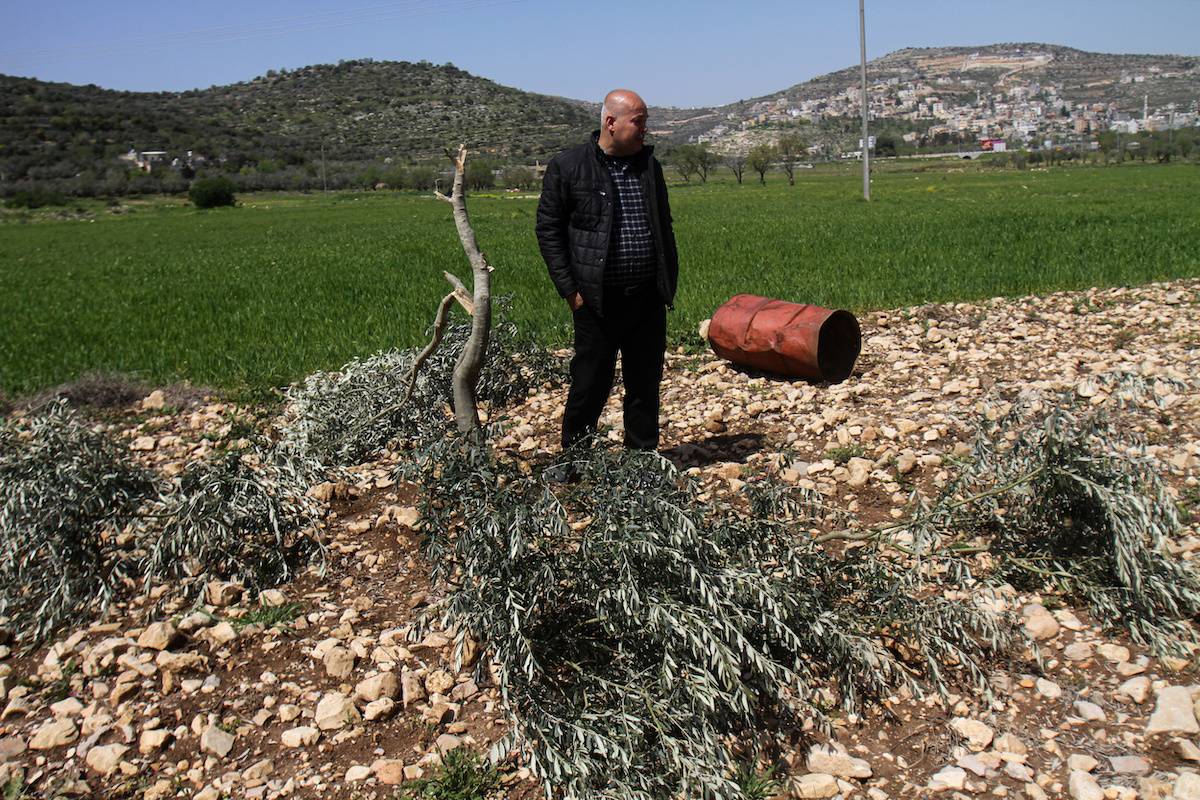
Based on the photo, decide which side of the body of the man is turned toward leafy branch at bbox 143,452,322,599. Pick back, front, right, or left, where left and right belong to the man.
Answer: right

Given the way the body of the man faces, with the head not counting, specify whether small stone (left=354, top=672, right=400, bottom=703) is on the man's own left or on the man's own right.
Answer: on the man's own right

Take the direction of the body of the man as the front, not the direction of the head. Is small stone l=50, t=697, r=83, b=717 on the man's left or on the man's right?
on the man's right

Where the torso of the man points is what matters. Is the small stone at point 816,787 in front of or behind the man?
in front

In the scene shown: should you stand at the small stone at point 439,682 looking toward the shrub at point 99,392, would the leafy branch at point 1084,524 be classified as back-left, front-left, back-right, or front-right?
back-right

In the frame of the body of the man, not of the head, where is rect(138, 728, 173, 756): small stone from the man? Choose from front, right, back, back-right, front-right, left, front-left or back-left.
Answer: right

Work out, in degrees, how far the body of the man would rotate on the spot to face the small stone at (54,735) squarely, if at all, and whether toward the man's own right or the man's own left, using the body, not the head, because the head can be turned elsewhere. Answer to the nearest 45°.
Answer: approximately 90° to the man's own right

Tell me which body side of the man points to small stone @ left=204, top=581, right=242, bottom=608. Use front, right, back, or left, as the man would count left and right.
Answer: right

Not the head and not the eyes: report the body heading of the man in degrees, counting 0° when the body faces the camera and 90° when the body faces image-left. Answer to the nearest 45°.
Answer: approximately 315°

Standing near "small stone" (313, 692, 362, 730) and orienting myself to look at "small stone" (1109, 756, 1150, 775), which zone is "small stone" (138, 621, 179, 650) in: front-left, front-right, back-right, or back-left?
back-left

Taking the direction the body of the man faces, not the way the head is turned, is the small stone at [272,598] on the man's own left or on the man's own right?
on the man's own right

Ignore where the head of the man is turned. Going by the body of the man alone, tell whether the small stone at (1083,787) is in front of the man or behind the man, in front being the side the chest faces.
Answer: in front

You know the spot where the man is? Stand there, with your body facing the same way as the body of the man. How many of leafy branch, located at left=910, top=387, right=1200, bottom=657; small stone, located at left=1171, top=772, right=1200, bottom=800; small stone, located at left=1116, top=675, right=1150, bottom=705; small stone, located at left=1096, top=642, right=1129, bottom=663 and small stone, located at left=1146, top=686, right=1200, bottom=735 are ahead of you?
5

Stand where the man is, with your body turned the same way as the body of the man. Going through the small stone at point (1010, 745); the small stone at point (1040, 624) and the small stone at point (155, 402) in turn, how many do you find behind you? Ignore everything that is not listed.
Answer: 1

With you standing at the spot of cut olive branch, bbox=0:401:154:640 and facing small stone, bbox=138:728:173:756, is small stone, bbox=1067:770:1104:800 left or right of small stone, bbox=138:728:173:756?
left

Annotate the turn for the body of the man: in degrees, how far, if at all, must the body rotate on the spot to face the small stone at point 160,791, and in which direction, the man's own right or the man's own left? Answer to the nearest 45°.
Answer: approximately 90° to the man's own right
